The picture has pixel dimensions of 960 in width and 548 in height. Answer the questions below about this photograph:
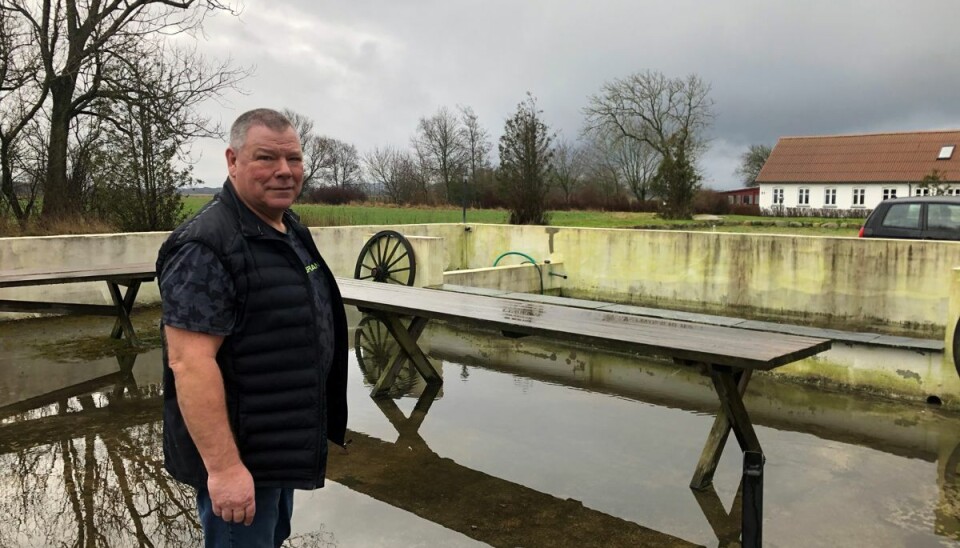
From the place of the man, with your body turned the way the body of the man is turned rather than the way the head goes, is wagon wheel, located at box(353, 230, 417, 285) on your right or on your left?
on your left

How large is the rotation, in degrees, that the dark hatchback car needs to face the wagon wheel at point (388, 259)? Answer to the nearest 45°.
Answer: approximately 180°

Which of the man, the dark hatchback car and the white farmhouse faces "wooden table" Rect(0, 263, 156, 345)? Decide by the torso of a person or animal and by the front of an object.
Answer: the white farmhouse

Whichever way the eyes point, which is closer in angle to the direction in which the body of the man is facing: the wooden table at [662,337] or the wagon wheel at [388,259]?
the wooden table

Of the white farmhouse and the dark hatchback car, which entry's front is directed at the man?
the white farmhouse

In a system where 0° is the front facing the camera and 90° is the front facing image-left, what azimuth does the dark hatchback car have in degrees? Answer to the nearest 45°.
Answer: approximately 270°

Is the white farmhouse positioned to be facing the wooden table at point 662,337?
yes

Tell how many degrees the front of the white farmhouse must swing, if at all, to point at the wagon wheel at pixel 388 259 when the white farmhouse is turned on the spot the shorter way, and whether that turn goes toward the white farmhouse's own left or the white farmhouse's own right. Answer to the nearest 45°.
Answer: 0° — it already faces it

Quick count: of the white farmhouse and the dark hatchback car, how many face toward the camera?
1

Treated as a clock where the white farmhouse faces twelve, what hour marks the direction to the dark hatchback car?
The dark hatchback car is roughly at 12 o'clock from the white farmhouse.

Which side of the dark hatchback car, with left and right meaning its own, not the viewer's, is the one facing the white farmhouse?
left
